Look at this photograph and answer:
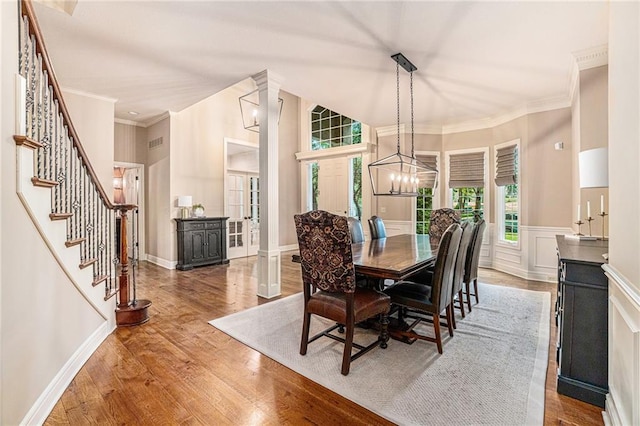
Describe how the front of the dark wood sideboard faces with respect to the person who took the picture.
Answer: facing to the left of the viewer

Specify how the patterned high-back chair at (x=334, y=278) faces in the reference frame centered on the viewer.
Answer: facing away from the viewer and to the right of the viewer

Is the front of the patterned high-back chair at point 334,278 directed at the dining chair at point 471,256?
yes

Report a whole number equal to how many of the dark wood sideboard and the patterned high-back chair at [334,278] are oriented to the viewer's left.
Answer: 1

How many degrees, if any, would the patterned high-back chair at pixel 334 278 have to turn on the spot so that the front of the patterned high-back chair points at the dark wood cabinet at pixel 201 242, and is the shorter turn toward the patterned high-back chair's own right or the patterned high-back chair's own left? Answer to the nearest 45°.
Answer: approximately 90° to the patterned high-back chair's own left

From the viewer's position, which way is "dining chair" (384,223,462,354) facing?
facing away from the viewer and to the left of the viewer

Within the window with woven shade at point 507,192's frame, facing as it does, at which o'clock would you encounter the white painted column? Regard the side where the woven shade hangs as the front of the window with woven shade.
The white painted column is roughly at 12 o'clock from the window with woven shade.

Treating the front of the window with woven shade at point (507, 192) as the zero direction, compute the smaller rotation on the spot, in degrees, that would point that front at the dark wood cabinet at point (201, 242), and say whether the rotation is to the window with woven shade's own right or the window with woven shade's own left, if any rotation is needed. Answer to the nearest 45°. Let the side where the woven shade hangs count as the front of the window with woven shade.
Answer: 0° — it already faces it

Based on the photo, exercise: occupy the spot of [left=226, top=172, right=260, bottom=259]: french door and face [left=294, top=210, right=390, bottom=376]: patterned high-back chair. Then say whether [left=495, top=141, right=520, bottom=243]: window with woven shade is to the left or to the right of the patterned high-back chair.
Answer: left

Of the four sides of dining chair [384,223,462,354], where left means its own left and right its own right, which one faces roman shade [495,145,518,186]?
right

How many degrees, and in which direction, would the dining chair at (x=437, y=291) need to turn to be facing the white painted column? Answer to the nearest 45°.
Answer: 0° — it already faces it

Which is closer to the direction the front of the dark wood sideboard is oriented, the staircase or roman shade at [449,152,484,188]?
the staircase
